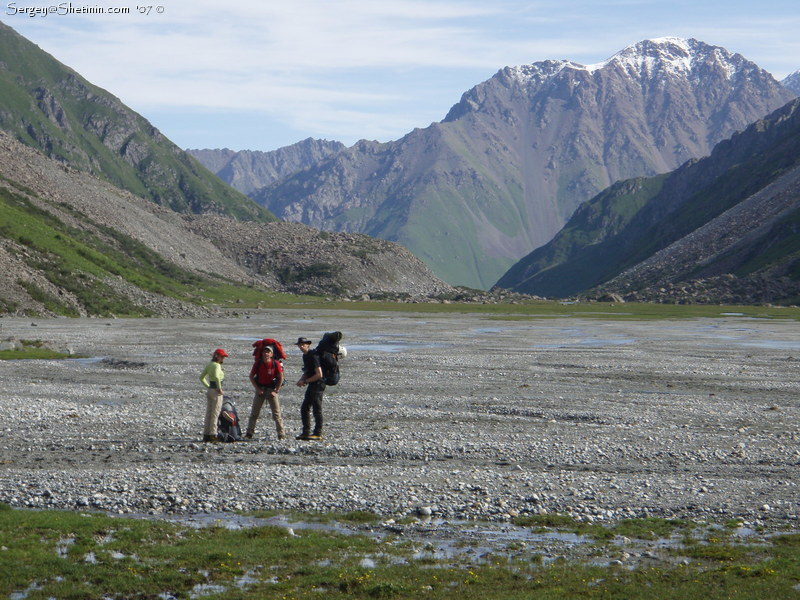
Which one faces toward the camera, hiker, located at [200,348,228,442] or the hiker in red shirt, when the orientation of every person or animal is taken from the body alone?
the hiker in red shirt

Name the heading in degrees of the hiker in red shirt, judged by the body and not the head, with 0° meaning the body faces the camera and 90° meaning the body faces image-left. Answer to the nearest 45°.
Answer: approximately 0°

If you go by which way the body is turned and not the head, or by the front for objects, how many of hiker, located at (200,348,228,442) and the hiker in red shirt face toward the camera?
1

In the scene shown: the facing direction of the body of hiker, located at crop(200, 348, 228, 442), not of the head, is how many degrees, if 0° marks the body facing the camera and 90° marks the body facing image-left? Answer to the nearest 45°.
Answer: approximately 270°

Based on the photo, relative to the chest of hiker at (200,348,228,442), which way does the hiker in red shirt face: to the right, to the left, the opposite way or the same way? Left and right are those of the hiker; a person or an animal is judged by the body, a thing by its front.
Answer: to the right

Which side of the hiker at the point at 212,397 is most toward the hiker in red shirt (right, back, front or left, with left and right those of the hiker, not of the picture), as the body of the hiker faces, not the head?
front

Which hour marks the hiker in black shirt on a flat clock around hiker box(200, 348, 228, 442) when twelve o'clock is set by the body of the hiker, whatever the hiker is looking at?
The hiker in black shirt is roughly at 12 o'clock from the hiker.

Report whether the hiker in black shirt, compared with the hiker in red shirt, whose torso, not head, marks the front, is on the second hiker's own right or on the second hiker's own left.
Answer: on the second hiker's own left
